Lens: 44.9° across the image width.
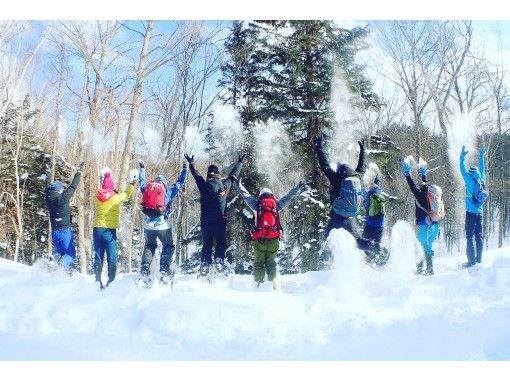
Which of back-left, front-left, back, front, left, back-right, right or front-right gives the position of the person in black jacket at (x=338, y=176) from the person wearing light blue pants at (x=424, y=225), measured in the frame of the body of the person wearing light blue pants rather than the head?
left

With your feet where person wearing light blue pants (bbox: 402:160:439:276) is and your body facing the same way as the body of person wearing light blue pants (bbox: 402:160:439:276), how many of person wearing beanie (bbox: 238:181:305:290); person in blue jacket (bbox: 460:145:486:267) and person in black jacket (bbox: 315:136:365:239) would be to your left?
2

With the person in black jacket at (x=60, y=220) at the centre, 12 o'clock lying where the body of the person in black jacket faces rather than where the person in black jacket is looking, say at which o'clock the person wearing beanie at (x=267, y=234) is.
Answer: The person wearing beanie is roughly at 4 o'clock from the person in black jacket.

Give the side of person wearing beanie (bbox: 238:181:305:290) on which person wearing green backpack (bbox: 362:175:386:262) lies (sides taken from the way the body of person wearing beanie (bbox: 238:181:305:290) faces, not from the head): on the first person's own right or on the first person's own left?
on the first person's own right

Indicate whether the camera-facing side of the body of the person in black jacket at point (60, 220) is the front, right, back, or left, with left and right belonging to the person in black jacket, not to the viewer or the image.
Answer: back

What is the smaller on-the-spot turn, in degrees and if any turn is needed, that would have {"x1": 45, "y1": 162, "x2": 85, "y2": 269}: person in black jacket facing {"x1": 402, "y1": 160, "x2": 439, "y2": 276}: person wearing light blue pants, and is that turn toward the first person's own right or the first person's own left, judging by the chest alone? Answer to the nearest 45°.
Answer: approximately 90° to the first person's own right

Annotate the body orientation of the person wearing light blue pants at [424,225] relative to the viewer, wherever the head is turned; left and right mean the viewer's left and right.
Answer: facing away from the viewer and to the left of the viewer

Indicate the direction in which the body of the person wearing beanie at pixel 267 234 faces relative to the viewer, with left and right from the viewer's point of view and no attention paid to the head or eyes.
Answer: facing away from the viewer

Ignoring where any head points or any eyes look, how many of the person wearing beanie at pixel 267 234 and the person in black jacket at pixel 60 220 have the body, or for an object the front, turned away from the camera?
2

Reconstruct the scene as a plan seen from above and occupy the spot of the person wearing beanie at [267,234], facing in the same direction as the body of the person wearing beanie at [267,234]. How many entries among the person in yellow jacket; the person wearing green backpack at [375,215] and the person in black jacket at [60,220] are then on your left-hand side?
2

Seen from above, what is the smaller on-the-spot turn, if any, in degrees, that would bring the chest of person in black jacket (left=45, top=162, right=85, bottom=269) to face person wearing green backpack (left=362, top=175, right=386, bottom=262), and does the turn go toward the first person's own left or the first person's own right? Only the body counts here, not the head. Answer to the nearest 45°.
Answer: approximately 90° to the first person's own right
